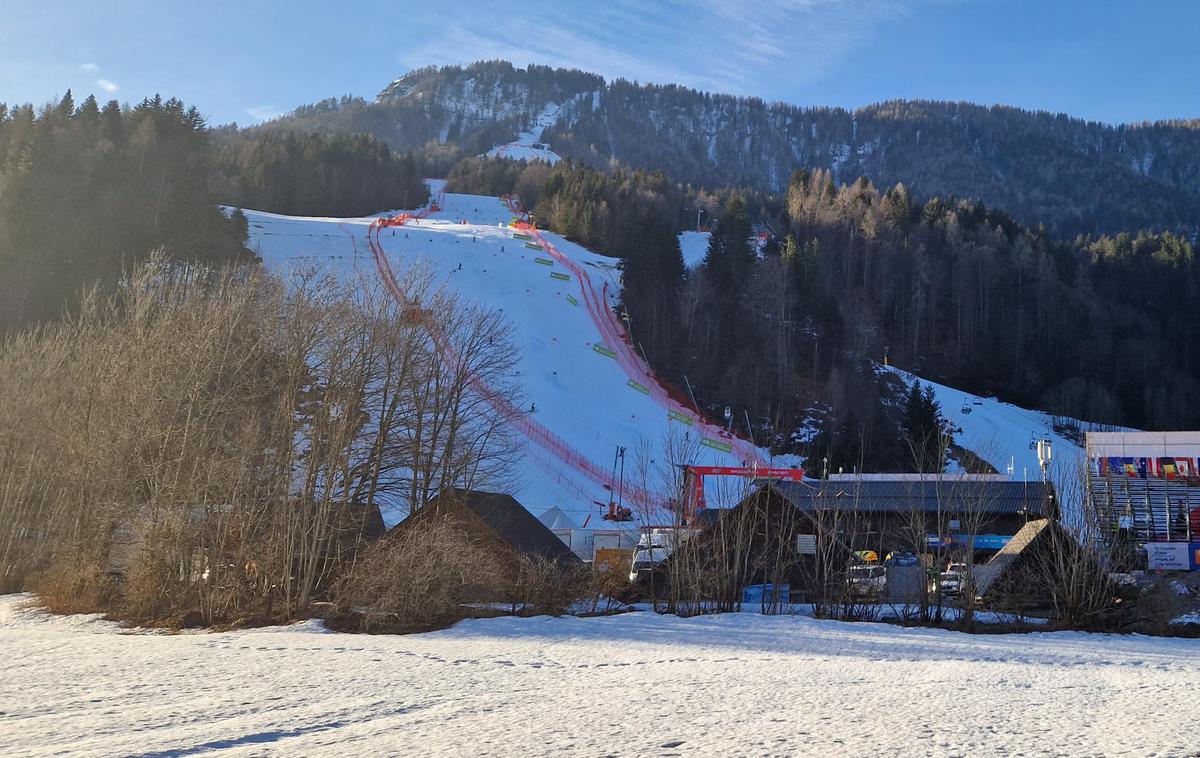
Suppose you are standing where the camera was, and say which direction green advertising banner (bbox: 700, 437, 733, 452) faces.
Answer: facing the viewer and to the left of the viewer

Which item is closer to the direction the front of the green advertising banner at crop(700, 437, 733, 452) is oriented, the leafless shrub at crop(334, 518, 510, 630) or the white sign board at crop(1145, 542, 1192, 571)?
the leafless shrub

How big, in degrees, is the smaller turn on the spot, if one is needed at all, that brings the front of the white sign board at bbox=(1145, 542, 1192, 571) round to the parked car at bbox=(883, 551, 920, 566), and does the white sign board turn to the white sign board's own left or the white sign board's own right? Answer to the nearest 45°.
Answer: approximately 90° to the white sign board's own right

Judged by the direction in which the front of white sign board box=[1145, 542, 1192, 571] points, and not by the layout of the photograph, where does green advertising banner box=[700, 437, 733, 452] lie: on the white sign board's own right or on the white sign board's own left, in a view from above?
on the white sign board's own right

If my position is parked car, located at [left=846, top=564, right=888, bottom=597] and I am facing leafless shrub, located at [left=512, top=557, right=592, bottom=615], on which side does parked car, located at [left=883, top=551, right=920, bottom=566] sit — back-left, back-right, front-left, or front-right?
back-right

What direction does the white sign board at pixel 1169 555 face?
toward the camera

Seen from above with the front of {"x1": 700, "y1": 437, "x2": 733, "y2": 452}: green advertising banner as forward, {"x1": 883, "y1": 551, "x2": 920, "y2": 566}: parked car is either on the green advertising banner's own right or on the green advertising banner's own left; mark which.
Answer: on the green advertising banner's own left

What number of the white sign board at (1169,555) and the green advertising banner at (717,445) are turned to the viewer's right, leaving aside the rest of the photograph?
0

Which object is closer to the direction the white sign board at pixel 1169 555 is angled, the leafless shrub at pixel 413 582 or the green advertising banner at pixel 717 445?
the leafless shrub

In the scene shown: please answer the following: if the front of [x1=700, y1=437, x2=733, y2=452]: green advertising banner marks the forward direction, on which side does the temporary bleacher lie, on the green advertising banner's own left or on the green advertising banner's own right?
on the green advertising banner's own left

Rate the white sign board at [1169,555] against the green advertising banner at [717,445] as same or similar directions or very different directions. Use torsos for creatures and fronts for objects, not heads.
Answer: same or similar directions
